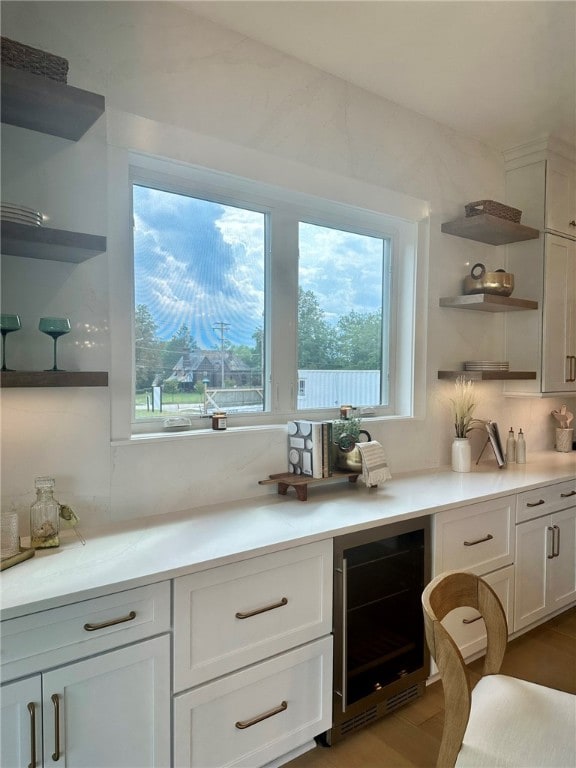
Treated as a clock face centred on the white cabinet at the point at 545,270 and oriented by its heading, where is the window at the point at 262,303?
The window is roughly at 3 o'clock from the white cabinet.

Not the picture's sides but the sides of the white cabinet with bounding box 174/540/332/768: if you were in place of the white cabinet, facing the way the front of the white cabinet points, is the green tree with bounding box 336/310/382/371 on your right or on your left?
on your left

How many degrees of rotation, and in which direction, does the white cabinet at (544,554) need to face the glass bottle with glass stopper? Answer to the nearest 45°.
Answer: approximately 90° to its right

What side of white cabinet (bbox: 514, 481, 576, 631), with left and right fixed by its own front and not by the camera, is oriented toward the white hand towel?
right

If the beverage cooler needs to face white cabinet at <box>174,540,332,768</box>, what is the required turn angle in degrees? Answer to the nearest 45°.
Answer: approximately 90° to its right

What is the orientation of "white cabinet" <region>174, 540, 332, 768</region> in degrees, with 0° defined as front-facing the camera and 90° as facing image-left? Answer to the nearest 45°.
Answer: approximately 315°

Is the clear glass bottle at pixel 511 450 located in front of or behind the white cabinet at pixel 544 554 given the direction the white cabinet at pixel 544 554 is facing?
behind

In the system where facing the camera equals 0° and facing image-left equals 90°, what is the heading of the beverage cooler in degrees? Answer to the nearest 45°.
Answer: approximately 315°

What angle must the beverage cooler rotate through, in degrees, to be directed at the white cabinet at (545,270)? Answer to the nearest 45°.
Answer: approximately 90° to its left
